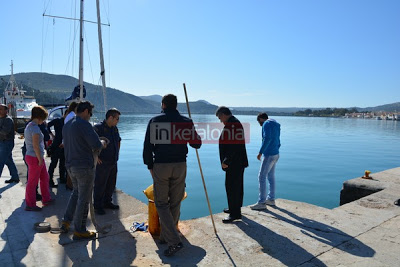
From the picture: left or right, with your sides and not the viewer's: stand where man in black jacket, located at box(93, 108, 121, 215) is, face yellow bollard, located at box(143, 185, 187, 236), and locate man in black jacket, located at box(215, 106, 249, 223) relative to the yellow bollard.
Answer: left

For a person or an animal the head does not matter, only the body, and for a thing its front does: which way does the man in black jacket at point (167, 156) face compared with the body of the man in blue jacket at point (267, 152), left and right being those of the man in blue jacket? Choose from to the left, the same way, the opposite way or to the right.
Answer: to the right

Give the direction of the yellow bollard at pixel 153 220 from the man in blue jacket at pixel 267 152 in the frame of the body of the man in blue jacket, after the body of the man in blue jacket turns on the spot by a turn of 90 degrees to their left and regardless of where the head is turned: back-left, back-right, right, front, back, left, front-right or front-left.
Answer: front-right

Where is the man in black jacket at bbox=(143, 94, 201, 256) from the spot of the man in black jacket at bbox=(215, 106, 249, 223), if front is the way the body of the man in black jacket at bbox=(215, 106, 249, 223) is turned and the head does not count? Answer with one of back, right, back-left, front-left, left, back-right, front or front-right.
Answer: front-left

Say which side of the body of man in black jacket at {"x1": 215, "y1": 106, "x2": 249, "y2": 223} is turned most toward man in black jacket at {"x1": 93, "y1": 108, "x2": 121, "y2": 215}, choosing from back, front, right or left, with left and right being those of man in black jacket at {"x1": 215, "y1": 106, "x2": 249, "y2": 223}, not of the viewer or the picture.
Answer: front

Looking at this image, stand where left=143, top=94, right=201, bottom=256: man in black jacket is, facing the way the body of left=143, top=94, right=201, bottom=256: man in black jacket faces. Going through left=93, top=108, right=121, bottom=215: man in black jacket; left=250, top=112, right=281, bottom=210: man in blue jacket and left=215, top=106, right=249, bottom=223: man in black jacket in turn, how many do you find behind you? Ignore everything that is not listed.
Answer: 0

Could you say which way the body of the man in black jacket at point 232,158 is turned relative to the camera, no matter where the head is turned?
to the viewer's left

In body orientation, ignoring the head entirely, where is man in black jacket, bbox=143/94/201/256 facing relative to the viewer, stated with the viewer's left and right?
facing away from the viewer

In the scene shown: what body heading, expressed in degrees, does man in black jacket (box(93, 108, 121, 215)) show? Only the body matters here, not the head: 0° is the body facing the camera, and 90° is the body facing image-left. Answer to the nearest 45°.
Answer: approximately 315°

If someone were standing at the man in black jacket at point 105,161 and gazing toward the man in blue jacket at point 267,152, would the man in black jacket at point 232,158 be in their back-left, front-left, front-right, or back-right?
front-right

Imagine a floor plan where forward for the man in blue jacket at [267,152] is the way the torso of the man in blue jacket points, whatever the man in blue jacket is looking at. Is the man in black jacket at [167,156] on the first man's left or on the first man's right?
on the first man's left

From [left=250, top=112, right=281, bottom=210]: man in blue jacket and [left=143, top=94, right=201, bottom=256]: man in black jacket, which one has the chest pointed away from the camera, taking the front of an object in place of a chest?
the man in black jacket

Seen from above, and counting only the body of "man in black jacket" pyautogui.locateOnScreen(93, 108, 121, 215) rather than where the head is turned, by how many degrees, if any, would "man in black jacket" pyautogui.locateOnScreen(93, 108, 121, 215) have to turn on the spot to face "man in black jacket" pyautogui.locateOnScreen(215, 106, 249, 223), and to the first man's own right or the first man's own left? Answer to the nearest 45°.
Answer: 0° — they already face them

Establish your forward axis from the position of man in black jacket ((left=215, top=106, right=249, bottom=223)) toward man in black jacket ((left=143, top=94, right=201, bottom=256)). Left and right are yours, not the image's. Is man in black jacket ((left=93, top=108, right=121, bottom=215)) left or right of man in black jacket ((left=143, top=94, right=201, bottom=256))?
right

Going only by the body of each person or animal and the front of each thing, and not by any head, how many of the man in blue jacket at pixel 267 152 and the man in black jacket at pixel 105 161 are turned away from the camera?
0
